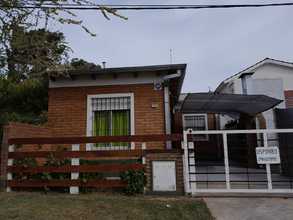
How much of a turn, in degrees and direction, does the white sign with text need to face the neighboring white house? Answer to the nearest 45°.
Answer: approximately 180°

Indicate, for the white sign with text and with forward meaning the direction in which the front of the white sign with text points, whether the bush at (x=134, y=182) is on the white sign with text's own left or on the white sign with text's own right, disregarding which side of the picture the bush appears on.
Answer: on the white sign with text's own right

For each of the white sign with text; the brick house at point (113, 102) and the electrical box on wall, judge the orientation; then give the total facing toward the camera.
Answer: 3

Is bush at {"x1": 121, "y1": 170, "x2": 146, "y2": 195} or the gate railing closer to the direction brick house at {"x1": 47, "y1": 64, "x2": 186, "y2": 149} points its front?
the bush

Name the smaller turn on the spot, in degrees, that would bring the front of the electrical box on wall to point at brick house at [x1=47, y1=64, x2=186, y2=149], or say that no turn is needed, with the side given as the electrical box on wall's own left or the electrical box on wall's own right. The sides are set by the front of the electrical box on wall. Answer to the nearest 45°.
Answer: approximately 135° to the electrical box on wall's own right

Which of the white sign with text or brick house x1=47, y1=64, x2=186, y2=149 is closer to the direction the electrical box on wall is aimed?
the white sign with text

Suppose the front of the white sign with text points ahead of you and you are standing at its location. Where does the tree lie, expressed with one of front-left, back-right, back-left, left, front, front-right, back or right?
front-right

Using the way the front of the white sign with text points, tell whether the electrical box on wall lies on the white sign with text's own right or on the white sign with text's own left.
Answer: on the white sign with text's own right

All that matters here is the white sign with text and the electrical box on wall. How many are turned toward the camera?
2

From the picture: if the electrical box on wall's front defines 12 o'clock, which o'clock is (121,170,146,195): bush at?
The bush is roughly at 3 o'clock from the electrical box on wall.

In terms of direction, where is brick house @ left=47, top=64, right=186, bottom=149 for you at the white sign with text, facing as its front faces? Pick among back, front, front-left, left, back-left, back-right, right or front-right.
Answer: right
